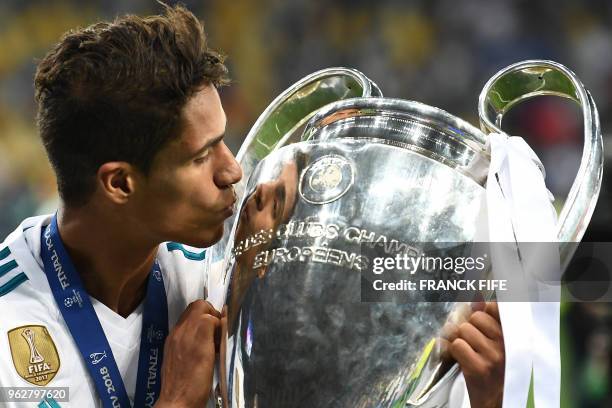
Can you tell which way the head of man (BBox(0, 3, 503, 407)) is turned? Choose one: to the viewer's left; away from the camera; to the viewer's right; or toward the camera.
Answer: to the viewer's right

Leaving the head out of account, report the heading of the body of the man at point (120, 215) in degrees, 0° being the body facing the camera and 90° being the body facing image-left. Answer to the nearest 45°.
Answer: approximately 315°
